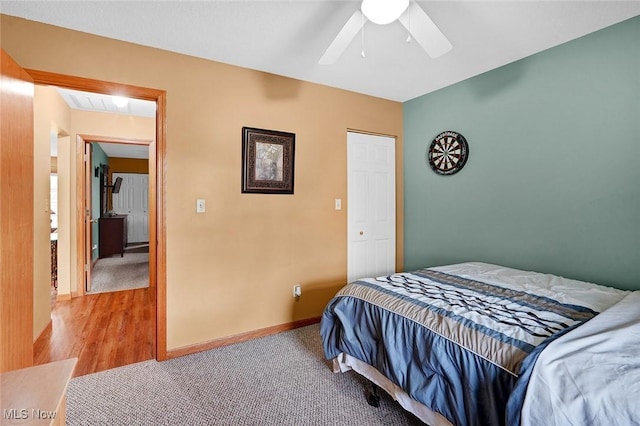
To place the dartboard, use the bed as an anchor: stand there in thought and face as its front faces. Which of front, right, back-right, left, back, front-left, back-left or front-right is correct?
back-right

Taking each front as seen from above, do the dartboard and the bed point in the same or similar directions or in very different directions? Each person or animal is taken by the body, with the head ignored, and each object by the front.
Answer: same or similar directions

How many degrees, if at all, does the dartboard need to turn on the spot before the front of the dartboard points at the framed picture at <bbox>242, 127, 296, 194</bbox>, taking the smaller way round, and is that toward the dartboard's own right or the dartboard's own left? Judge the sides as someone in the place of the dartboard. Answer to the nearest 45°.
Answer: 0° — it already faces it

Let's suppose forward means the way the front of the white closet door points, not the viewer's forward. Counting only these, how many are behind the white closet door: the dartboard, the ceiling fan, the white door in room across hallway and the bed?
1

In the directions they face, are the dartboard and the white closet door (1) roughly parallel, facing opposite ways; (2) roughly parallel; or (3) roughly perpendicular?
roughly perpendicular

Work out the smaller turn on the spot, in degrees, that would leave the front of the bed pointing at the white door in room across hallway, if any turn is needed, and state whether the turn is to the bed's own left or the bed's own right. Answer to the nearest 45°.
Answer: approximately 90° to the bed's own right

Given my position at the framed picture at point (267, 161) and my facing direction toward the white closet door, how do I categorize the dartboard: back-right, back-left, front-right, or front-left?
front-right

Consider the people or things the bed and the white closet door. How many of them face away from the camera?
0

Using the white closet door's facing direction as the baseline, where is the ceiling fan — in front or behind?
in front

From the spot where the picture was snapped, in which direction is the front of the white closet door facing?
facing the viewer and to the right of the viewer

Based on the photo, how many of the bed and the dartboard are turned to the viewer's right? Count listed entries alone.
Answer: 0

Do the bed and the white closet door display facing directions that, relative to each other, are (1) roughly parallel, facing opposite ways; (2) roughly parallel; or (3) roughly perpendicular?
roughly perpendicular

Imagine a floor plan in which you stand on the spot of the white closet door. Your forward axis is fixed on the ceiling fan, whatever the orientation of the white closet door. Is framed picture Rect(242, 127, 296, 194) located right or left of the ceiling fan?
right

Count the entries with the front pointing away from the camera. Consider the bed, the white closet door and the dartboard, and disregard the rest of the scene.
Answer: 0

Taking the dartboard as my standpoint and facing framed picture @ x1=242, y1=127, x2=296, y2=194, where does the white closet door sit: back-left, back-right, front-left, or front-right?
front-right

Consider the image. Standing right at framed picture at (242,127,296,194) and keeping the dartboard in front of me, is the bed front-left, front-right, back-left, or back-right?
front-right

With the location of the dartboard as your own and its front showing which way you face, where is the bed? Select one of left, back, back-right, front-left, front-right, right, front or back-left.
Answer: front-left

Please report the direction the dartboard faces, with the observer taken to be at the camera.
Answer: facing the viewer and to the left of the viewer

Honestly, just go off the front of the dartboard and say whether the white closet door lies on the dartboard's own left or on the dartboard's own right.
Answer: on the dartboard's own right

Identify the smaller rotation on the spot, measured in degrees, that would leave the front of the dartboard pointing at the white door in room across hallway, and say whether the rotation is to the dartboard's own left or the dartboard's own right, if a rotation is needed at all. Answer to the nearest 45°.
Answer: approximately 45° to the dartboard's own right
